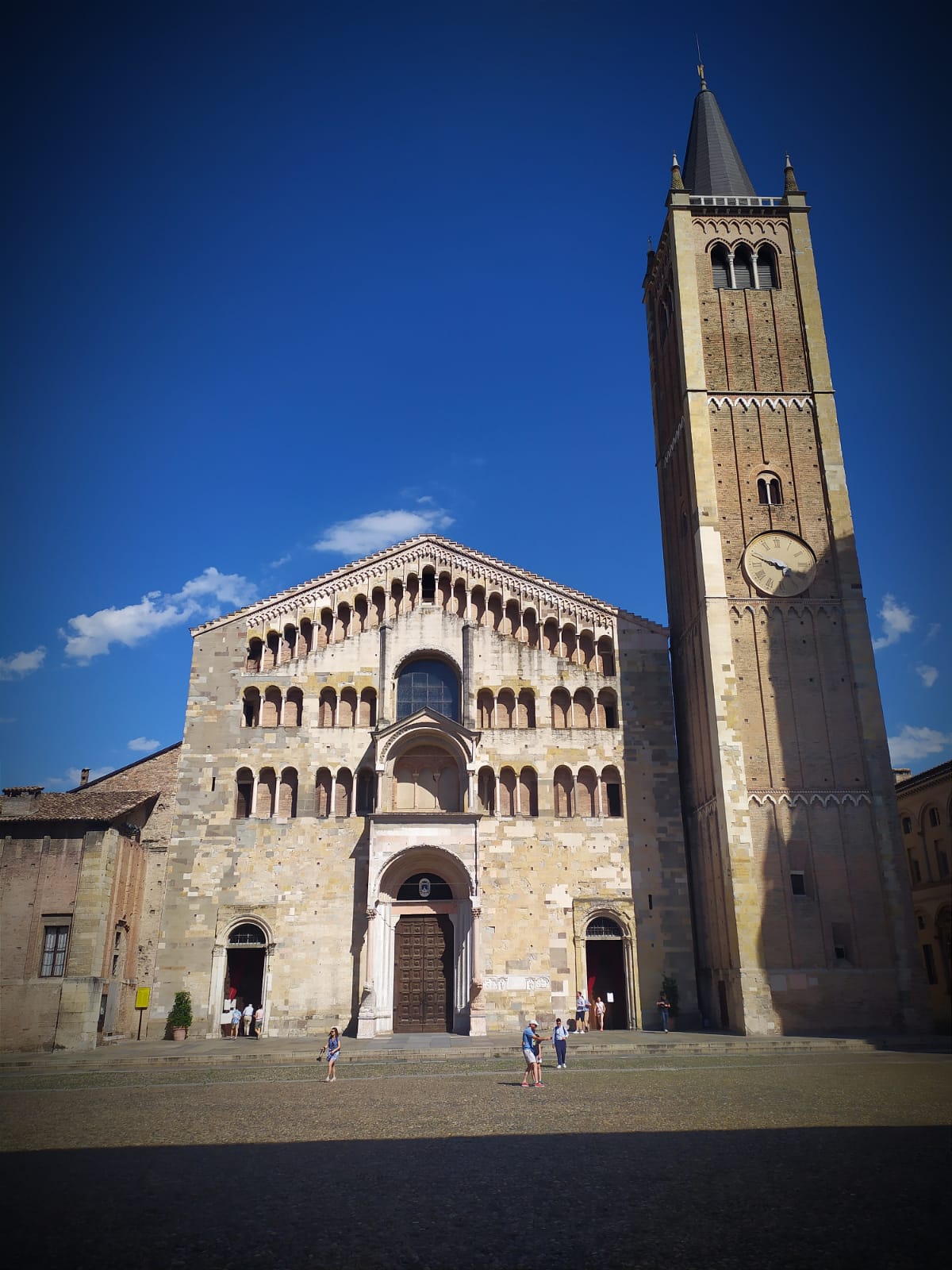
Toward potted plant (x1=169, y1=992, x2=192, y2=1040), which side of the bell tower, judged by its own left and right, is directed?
right

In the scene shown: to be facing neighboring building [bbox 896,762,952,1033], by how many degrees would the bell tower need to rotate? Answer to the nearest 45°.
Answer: approximately 135° to its left

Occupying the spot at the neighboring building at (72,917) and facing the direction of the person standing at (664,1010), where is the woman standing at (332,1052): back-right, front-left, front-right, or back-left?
front-right

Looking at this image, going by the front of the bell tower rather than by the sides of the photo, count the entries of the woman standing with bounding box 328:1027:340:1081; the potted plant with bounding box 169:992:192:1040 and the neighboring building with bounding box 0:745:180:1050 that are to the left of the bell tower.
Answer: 0

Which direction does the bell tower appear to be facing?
toward the camera

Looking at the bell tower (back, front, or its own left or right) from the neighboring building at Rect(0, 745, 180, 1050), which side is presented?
right
